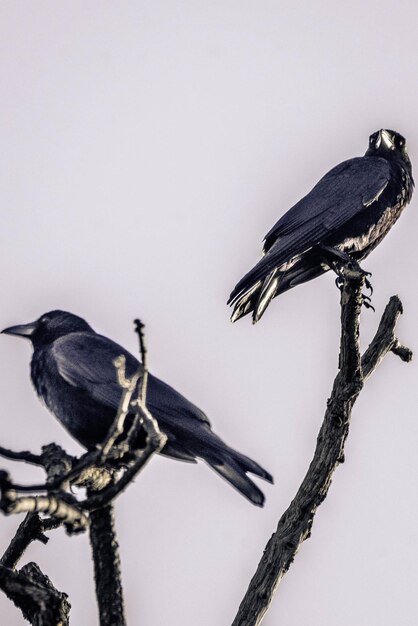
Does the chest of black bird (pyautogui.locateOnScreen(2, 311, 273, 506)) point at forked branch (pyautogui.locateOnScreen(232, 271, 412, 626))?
no

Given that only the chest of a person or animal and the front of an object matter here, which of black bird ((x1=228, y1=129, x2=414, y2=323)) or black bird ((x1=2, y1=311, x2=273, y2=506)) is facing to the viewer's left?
black bird ((x1=2, y1=311, x2=273, y2=506))

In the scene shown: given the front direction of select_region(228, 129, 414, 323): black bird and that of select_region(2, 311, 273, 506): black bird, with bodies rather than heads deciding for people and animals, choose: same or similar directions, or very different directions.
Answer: very different directions

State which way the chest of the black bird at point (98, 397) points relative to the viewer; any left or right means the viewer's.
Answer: facing to the left of the viewer

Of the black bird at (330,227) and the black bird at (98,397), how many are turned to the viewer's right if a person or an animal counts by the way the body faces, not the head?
1

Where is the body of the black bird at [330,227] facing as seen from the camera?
to the viewer's right
